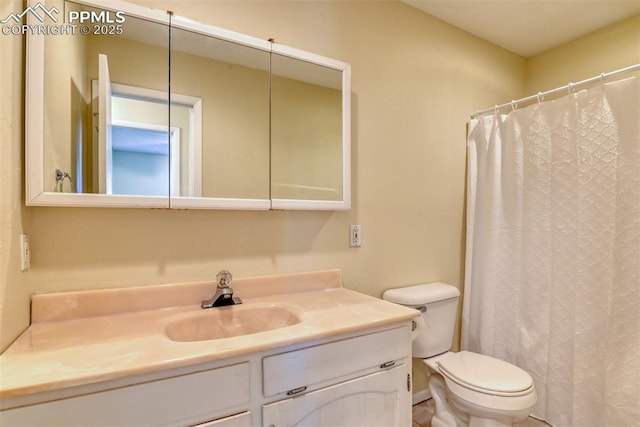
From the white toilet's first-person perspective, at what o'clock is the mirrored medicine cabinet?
The mirrored medicine cabinet is roughly at 3 o'clock from the white toilet.

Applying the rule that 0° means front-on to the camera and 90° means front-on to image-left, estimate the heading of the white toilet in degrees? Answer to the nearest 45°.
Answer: approximately 315°

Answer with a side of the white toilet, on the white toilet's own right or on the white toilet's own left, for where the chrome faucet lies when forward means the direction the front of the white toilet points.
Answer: on the white toilet's own right

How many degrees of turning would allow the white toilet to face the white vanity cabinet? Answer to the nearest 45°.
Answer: approximately 90° to its right
